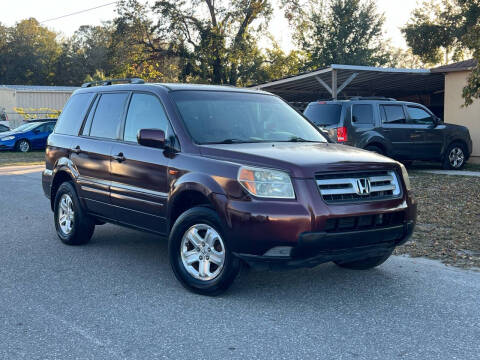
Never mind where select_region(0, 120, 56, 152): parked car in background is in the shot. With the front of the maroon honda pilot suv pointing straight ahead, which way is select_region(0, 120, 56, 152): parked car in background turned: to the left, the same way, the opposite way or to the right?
to the right

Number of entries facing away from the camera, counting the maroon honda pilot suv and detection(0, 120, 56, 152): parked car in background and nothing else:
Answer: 0

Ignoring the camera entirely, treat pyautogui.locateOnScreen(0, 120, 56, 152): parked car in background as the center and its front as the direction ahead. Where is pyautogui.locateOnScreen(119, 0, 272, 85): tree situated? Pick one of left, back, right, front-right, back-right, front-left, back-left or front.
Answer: back

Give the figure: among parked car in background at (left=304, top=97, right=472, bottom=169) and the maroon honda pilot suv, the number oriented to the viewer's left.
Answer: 0

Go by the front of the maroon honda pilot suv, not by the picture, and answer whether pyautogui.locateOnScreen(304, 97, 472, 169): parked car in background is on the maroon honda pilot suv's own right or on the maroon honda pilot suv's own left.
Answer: on the maroon honda pilot suv's own left

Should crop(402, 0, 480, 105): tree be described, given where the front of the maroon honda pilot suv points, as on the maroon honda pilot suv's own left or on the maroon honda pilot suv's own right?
on the maroon honda pilot suv's own left

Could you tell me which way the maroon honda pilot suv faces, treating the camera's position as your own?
facing the viewer and to the right of the viewer

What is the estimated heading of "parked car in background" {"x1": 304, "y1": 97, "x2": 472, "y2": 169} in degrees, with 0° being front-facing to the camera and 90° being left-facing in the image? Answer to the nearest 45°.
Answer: approximately 225°

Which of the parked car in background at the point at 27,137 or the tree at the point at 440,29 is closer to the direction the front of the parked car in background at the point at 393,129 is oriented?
the tree

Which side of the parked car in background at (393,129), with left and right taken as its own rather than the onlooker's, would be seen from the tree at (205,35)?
left

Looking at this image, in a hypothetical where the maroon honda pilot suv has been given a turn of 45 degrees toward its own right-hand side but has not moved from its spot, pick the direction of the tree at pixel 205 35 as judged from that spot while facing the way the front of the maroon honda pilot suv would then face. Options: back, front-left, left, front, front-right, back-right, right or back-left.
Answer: back

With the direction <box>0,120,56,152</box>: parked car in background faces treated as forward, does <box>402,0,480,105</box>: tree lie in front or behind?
behind

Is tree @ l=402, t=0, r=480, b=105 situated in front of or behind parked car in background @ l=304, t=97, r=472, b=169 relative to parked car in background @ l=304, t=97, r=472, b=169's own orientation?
in front

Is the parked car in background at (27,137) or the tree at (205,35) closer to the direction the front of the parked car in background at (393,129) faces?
the tree

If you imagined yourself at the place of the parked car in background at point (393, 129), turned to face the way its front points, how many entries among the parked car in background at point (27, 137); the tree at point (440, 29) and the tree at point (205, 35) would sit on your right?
0

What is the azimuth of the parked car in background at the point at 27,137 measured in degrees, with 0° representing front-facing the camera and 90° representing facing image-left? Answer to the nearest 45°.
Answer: approximately 45°
